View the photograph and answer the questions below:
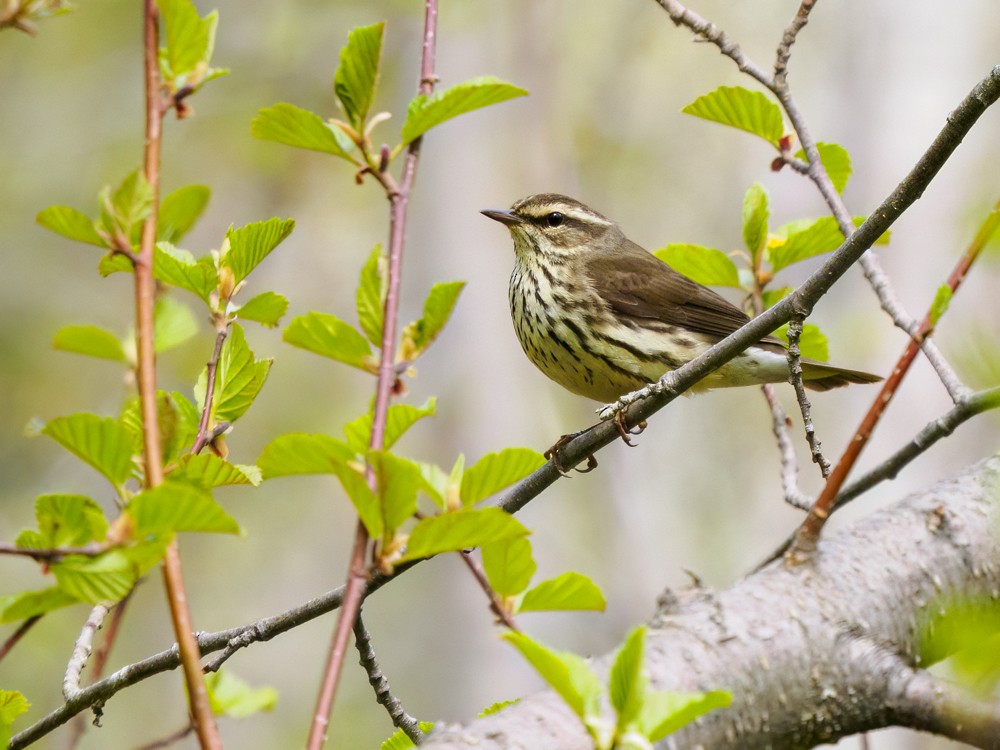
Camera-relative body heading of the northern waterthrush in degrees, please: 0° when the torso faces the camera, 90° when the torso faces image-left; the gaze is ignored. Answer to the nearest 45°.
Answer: approximately 90°

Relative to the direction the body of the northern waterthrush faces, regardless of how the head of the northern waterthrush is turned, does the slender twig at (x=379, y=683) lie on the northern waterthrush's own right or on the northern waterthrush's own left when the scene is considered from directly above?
on the northern waterthrush's own right
